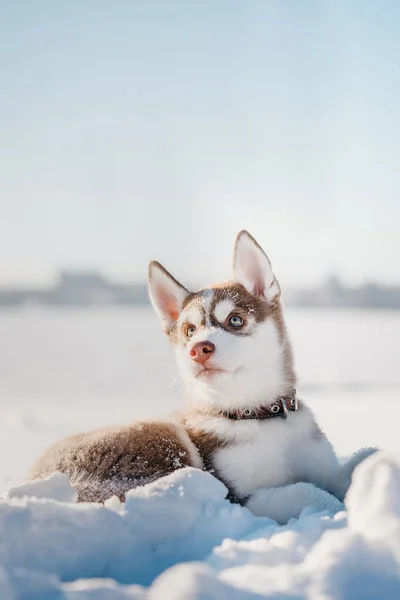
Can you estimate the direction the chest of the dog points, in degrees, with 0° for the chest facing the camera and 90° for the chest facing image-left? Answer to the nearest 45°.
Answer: approximately 315°
